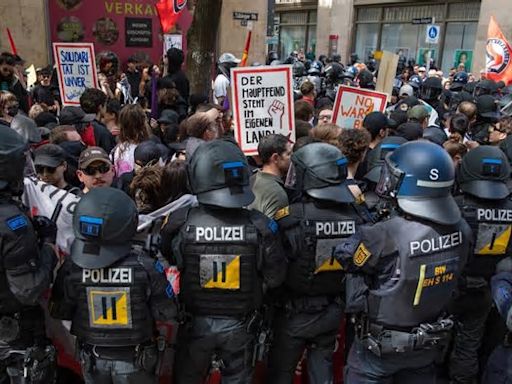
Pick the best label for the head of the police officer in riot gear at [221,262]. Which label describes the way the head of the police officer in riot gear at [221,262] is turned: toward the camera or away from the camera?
away from the camera

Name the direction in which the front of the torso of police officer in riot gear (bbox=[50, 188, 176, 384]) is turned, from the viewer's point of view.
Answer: away from the camera

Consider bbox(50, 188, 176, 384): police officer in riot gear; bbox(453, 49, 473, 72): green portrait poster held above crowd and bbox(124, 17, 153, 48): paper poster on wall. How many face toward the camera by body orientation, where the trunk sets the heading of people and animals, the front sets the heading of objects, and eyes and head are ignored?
2

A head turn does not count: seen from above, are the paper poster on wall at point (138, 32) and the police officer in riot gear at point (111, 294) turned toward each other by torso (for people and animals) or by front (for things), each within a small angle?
yes

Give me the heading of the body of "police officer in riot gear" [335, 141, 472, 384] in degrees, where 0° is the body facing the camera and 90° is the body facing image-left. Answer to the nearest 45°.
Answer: approximately 135°

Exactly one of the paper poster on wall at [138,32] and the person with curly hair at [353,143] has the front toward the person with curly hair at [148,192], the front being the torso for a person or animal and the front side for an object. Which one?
the paper poster on wall

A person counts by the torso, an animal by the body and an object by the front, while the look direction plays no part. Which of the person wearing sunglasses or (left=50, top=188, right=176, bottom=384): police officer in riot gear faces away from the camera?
the police officer in riot gear

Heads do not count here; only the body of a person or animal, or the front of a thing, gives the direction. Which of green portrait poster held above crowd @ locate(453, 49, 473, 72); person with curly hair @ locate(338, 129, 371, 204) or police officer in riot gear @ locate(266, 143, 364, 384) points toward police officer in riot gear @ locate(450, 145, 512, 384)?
the green portrait poster held above crowd

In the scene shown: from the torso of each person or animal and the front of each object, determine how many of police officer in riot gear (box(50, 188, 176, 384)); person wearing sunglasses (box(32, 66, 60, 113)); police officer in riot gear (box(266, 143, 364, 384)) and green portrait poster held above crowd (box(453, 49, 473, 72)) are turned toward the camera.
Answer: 2

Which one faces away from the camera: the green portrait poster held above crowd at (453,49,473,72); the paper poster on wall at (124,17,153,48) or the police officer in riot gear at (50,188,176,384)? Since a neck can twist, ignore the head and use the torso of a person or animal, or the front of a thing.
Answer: the police officer in riot gear

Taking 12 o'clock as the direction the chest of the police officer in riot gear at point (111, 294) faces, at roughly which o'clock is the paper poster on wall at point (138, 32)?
The paper poster on wall is roughly at 12 o'clock from the police officer in riot gear.
